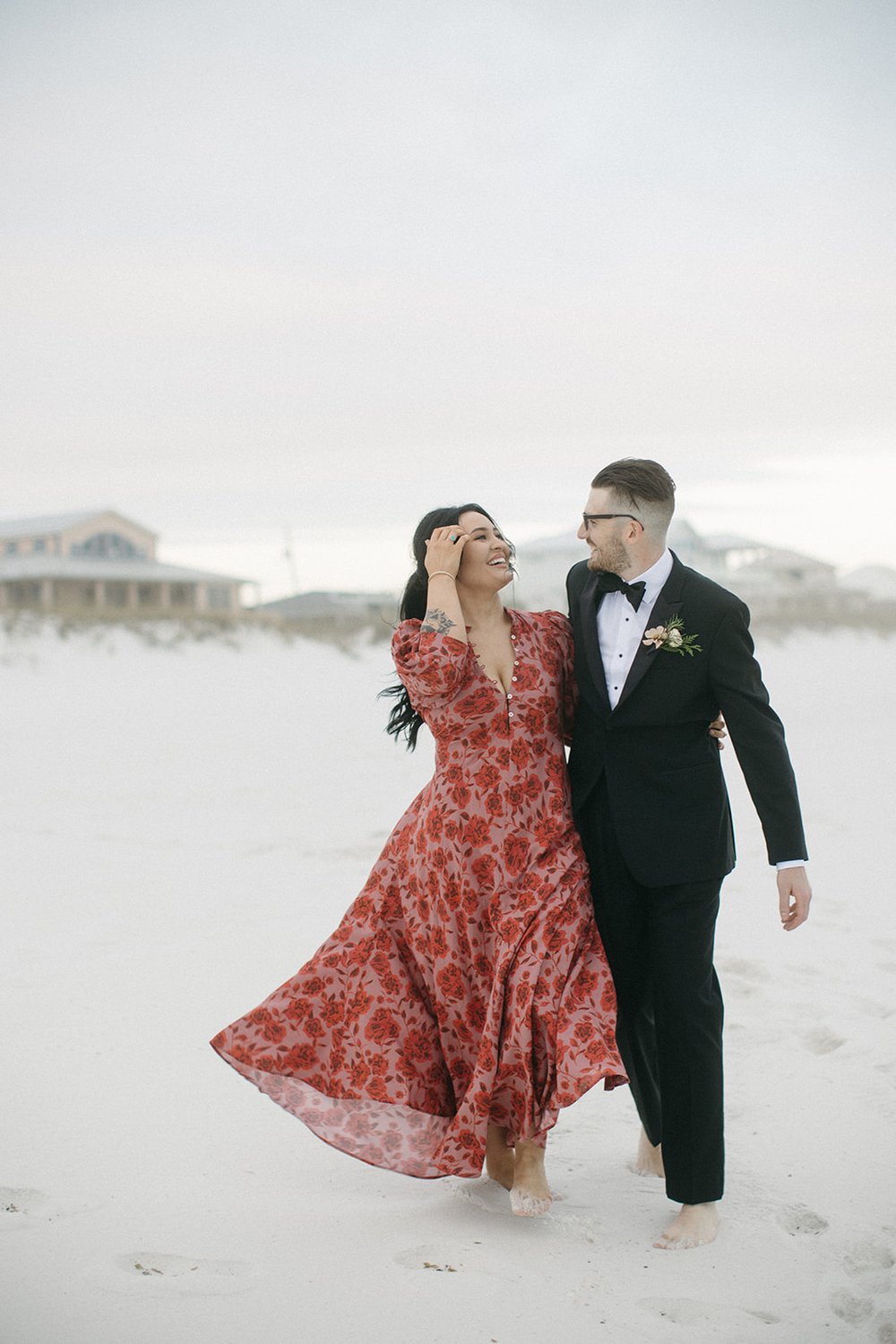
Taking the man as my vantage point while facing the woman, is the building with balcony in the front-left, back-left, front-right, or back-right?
front-right

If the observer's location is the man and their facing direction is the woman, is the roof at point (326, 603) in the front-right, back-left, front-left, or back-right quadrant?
front-right

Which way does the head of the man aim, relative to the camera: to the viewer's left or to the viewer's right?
to the viewer's left

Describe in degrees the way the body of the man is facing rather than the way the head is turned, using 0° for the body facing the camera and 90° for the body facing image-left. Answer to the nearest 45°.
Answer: approximately 45°

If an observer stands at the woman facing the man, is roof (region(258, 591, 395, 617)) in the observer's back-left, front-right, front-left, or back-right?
back-left

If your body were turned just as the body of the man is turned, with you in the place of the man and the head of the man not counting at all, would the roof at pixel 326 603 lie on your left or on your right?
on your right

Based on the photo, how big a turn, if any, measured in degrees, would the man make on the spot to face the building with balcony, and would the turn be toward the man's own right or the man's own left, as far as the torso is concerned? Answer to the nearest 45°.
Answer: approximately 90° to the man's own right
